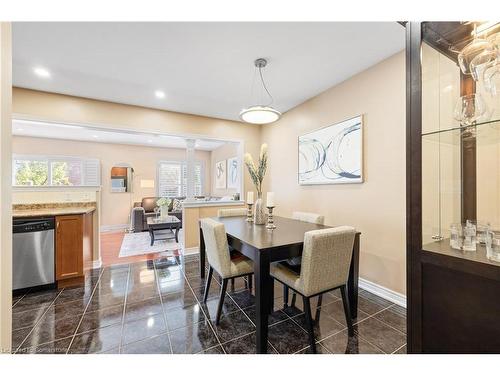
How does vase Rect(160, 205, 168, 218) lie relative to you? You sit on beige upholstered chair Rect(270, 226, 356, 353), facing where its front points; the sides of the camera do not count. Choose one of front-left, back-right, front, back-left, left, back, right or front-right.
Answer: front

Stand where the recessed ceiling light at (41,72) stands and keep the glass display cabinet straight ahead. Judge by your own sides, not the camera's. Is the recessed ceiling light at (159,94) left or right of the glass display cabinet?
left

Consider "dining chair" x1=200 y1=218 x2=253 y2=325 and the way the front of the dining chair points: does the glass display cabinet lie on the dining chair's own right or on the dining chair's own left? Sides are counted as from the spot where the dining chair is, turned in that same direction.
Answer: on the dining chair's own right

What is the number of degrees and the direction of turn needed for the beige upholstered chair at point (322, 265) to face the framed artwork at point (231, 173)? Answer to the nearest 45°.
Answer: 0° — it already faces it

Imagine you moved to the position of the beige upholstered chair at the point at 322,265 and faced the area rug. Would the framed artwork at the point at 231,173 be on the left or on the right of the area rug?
right

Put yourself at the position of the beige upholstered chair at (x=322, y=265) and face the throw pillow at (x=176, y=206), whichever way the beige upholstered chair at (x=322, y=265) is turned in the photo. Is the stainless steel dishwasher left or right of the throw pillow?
left

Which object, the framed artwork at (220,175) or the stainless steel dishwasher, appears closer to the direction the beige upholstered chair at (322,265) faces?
the framed artwork

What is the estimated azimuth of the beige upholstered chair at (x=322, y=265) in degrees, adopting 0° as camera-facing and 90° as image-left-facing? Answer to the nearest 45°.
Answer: approximately 135°

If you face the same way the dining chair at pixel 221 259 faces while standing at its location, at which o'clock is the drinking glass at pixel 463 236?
The drinking glass is roughly at 3 o'clock from the dining chair.

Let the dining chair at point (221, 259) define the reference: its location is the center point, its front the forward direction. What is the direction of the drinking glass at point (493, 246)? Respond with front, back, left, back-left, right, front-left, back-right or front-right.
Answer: right

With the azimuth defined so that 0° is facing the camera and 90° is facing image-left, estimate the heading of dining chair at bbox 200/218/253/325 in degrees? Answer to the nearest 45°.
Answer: approximately 225°

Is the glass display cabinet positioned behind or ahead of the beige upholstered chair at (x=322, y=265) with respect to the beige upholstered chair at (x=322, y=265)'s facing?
behind

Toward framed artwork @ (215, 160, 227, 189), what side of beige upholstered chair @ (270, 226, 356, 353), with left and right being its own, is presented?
front

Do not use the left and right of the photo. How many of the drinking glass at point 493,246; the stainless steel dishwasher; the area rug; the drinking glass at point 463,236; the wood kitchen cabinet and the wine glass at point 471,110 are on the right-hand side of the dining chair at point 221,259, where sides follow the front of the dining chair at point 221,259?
3

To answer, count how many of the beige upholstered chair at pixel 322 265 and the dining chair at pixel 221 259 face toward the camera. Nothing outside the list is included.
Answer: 0

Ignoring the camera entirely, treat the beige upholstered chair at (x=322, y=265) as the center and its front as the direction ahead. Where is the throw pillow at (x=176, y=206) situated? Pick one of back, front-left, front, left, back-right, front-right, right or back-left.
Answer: front

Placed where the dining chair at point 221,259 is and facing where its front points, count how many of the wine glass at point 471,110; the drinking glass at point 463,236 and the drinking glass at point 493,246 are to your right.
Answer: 3

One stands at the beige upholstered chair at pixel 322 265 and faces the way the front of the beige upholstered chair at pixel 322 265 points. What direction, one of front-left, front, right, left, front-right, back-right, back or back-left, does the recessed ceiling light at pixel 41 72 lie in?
front-left
